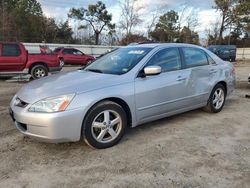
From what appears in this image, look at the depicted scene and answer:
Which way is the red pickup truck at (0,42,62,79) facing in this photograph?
to the viewer's left

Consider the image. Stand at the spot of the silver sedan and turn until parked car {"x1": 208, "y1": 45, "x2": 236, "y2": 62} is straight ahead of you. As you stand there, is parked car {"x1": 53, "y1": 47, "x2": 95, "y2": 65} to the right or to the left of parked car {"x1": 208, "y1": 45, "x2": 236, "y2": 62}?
left

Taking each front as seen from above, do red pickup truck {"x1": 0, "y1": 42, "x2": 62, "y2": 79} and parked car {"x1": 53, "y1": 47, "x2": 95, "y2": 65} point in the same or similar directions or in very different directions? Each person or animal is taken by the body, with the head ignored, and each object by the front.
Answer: very different directions

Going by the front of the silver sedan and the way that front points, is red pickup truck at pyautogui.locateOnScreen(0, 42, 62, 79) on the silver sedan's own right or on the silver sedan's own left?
on the silver sedan's own right

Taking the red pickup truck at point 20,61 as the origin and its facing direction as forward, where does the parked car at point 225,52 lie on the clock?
The parked car is roughly at 5 o'clock from the red pickup truck.
